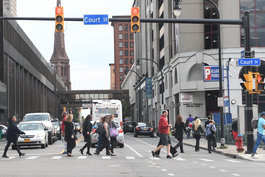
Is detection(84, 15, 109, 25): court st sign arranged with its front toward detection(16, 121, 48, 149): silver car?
no

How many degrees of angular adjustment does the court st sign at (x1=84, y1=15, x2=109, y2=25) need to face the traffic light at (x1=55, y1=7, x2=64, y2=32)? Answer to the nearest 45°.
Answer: approximately 45° to its right

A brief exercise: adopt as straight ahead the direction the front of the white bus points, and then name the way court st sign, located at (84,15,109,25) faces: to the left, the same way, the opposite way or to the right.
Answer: the opposite way

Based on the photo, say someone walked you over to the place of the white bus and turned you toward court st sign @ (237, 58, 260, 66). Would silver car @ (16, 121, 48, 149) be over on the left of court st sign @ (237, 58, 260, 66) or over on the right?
right

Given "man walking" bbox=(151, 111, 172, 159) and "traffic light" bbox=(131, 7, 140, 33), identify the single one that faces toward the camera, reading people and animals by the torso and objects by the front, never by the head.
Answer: the traffic light

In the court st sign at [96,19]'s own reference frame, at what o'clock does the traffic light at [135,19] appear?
The traffic light is roughly at 10 o'clock from the court st sign.

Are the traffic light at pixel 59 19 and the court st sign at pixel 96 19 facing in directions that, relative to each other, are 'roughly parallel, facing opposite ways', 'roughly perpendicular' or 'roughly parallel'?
roughly parallel

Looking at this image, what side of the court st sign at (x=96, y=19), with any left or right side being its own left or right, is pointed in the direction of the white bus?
back

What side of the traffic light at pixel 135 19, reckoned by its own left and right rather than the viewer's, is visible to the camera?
front

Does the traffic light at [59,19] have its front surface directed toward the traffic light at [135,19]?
no
